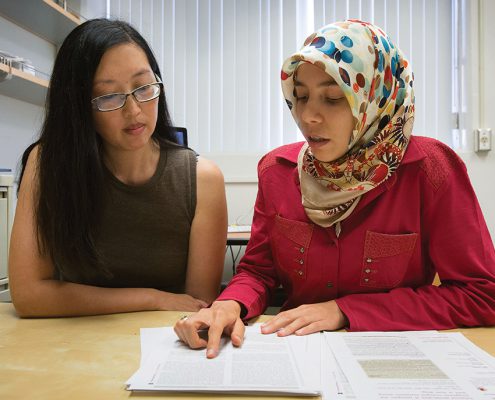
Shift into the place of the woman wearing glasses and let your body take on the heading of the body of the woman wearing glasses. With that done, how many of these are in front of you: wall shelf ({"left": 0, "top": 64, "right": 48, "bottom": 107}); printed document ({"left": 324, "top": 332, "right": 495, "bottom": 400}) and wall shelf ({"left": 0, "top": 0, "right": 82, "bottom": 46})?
1

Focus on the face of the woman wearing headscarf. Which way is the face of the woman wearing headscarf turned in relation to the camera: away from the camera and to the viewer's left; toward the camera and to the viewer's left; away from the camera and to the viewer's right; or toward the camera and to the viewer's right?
toward the camera and to the viewer's left

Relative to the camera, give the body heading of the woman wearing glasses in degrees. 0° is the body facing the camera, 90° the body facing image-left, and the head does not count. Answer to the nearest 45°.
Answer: approximately 315°

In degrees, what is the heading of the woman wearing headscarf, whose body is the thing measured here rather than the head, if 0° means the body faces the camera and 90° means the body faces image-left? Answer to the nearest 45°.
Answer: approximately 45°

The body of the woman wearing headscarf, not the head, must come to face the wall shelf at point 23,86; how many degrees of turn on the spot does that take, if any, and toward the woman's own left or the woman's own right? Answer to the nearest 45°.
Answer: approximately 90° to the woman's own right

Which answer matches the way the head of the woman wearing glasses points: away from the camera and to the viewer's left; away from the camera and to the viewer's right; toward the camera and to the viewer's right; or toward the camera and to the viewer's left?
toward the camera and to the viewer's right

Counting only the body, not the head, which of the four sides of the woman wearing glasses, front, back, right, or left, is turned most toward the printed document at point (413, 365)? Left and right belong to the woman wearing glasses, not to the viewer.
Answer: front

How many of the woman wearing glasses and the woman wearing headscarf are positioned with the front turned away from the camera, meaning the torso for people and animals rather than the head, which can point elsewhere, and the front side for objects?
0
